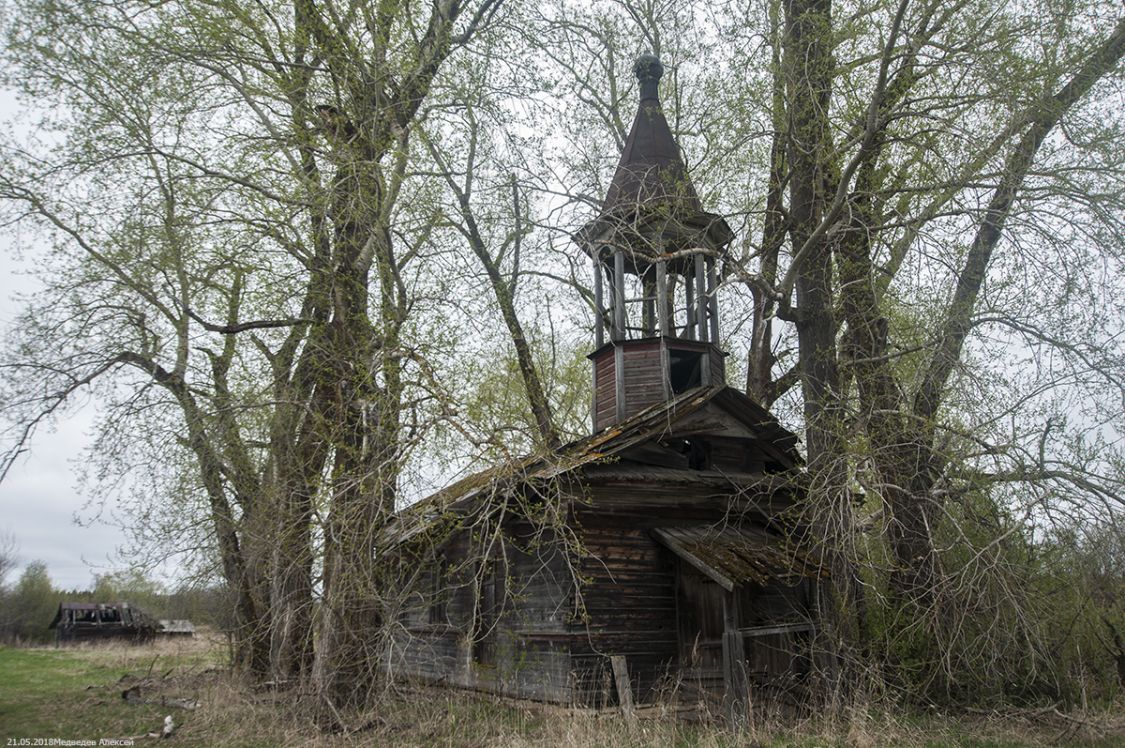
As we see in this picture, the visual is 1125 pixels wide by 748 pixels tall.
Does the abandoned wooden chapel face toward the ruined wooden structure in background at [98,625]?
no
